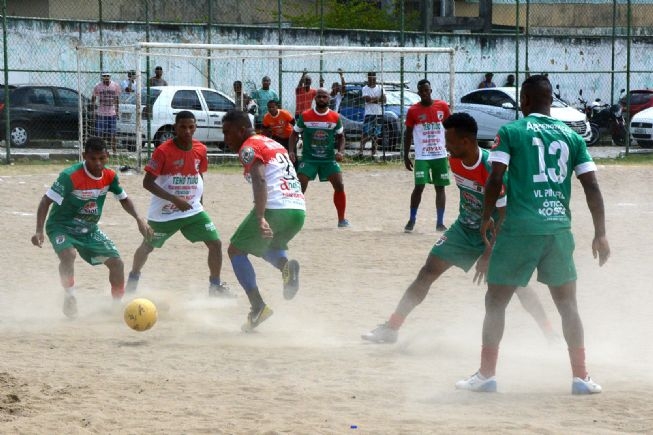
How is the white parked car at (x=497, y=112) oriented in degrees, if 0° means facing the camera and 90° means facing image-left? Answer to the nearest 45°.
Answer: approximately 315°

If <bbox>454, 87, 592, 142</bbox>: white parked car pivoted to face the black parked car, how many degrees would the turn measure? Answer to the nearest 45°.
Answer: approximately 90° to its right

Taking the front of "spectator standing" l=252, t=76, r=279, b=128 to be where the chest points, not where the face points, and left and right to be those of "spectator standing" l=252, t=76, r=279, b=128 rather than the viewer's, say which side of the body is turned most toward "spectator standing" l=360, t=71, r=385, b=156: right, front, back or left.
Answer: left

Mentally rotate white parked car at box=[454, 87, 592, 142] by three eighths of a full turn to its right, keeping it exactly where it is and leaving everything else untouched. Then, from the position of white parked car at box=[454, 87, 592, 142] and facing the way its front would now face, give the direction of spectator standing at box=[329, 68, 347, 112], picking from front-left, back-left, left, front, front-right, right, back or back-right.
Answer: front-left

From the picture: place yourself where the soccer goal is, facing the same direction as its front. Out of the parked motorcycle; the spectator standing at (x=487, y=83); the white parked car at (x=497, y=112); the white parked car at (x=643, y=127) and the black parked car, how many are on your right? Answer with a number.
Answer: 1

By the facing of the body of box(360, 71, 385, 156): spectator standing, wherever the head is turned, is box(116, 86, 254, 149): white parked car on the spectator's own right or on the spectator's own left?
on the spectator's own right

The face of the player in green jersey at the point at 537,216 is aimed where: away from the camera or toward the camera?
away from the camera

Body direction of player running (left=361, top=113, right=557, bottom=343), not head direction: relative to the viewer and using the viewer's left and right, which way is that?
facing the viewer and to the left of the viewer

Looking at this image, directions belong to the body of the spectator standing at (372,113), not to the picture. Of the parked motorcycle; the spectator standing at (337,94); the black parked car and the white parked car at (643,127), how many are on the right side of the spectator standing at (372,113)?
2

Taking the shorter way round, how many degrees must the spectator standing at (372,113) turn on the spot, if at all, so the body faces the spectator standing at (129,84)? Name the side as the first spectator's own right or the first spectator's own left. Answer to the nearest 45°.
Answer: approximately 90° to the first spectator's own right

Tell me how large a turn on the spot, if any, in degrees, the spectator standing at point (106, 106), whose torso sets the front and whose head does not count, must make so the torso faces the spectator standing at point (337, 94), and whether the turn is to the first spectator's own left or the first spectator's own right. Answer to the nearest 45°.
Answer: approximately 90° to the first spectator's own left
